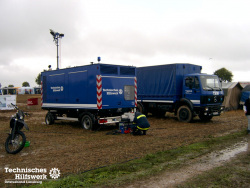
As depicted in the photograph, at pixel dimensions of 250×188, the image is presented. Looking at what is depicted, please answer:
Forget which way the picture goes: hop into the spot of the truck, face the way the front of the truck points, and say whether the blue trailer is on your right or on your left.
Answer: on your right

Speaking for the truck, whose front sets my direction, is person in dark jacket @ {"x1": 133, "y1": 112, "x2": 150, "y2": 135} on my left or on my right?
on my right

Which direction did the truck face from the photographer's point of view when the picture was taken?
facing the viewer and to the right of the viewer
